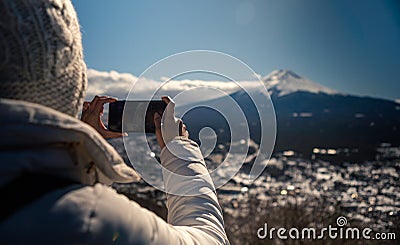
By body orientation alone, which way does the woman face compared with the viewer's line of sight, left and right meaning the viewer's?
facing away from the viewer and to the right of the viewer

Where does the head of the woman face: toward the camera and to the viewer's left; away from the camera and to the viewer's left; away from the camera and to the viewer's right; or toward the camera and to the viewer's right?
away from the camera and to the viewer's right
